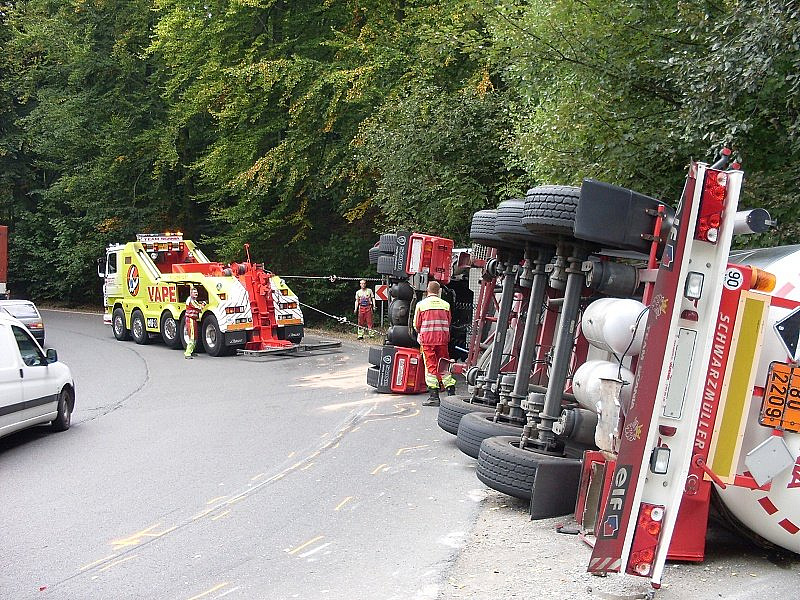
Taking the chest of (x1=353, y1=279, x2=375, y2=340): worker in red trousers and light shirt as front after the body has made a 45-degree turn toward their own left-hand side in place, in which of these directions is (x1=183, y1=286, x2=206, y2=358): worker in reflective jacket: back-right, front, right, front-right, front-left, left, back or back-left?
right

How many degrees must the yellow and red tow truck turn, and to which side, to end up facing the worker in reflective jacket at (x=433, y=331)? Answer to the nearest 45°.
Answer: approximately 135° to its left

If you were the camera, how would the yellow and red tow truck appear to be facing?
facing away from the viewer and to the left of the viewer

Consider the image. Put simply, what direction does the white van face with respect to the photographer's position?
facing away from the viewer and to the right of the viewer

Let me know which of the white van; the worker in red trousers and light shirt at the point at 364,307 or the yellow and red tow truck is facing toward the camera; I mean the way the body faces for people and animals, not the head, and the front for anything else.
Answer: the worker in red trousers and light shirt

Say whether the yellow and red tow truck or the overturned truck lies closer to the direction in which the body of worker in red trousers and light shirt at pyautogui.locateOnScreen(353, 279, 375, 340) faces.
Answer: the overturned truck

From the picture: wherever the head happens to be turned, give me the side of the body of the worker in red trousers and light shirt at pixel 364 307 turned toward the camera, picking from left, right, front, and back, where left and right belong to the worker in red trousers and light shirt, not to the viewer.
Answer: front

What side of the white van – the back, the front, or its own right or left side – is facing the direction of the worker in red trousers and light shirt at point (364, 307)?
front

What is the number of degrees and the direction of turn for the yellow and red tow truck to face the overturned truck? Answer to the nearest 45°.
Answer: approximately 135° to its left

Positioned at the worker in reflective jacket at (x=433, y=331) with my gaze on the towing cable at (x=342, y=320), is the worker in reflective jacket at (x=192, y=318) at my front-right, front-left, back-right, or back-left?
front-left

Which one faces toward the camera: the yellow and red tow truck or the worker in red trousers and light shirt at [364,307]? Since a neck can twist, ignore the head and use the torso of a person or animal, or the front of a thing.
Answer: the worker in red trousers and light shirt
